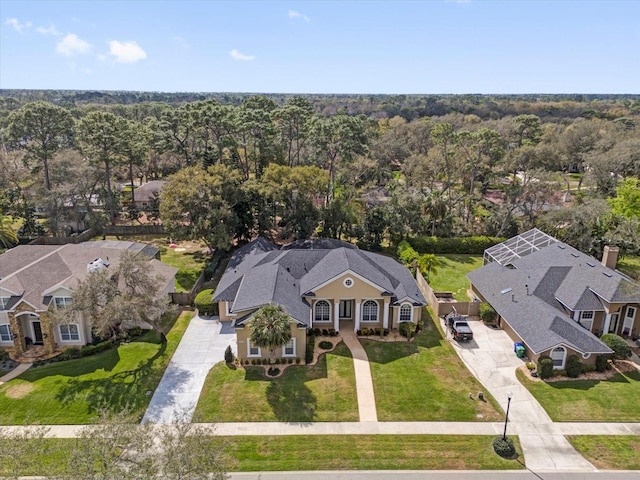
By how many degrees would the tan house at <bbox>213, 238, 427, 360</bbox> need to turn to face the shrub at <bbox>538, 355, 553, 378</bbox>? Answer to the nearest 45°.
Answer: approximately 45° to its left

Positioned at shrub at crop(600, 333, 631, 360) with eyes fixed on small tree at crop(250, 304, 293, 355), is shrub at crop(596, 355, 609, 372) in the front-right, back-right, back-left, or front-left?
front-left

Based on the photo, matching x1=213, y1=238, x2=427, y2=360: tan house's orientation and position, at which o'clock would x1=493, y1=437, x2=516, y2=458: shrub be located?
The shrub is roughly at 11 o'clock from the tan house.

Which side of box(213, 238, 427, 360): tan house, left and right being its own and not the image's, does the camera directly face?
front

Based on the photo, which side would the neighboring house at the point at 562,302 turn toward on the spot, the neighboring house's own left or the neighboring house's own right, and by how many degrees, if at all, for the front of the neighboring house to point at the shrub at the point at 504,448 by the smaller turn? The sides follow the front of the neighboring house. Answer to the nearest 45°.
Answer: approximately 45° to the neighboring house's own right

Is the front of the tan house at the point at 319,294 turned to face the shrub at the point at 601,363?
no

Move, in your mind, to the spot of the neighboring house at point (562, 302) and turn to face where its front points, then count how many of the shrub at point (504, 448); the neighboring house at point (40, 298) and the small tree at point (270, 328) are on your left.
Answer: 0

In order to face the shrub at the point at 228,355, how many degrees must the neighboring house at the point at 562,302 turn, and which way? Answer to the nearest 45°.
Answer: approximately 90° to its right

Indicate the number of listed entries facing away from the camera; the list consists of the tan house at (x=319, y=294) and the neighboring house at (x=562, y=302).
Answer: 0

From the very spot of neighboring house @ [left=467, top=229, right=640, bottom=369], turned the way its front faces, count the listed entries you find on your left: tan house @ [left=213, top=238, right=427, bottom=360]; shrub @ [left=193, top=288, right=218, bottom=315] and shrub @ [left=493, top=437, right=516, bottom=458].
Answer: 0

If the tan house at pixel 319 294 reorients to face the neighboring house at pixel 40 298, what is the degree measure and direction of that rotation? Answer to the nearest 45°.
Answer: approximately 90° to its right

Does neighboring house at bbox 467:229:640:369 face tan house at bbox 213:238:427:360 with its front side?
no

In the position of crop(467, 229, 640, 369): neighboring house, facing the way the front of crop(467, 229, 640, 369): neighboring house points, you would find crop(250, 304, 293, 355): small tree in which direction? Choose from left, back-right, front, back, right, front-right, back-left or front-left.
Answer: right

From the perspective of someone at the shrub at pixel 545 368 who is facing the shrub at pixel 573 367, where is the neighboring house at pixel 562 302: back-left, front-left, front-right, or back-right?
front-left

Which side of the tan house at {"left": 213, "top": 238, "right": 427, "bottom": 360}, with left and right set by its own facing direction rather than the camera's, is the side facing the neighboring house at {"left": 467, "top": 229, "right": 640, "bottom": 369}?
left

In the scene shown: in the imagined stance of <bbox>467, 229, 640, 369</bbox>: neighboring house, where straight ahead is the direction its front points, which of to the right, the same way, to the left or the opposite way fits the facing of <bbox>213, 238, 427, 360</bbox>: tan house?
the same way

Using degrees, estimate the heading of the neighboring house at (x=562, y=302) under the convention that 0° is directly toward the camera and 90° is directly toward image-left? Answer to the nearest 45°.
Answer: approximately 315°

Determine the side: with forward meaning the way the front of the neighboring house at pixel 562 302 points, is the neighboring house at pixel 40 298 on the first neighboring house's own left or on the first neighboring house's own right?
on the first neighboring house's own right

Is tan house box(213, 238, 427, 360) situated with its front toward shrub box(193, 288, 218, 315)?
no
